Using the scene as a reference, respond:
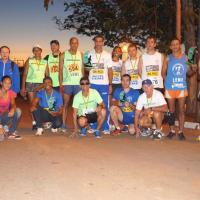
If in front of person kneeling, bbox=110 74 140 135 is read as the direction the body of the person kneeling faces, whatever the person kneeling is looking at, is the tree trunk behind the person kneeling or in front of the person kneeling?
behind

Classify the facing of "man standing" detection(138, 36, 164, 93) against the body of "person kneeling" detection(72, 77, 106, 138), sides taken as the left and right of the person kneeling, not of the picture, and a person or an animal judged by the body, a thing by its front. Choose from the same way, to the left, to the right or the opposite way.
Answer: the same way

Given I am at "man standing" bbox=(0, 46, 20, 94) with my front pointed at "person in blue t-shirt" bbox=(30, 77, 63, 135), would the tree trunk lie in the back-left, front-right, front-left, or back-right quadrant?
front-left

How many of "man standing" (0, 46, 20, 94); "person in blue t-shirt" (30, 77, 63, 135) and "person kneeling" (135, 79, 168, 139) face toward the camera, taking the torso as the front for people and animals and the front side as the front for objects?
3

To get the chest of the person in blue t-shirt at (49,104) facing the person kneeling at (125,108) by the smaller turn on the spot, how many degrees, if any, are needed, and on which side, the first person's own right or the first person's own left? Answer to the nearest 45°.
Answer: approximately 90° to the first person's own left

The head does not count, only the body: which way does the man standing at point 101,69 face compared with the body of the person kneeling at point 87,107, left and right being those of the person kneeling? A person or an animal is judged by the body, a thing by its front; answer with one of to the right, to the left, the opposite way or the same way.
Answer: the same way

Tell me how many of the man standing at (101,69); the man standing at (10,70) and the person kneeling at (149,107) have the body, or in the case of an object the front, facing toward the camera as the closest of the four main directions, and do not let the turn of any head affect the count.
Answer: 3

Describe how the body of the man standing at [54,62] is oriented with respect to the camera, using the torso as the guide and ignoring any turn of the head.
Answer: toward the camera

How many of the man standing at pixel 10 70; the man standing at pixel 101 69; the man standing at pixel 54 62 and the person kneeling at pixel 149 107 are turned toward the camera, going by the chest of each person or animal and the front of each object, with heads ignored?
4

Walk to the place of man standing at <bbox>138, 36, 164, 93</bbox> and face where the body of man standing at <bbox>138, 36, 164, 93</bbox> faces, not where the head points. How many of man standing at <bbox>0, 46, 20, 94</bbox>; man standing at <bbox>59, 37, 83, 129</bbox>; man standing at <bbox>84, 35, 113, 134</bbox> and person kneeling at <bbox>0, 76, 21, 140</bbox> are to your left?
0

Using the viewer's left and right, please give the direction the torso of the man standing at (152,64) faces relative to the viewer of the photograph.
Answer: facing the viewer

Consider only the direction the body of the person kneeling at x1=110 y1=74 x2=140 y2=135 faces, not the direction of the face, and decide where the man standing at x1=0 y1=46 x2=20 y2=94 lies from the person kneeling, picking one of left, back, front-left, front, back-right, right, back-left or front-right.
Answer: right

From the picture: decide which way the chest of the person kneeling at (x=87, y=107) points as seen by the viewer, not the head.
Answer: toward the camera

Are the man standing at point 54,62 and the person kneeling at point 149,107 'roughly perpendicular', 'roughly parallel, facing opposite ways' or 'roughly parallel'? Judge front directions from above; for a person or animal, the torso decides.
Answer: roughly parallel

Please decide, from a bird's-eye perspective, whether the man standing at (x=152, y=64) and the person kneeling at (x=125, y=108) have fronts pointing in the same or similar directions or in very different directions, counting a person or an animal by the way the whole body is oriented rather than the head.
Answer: same or similar directions

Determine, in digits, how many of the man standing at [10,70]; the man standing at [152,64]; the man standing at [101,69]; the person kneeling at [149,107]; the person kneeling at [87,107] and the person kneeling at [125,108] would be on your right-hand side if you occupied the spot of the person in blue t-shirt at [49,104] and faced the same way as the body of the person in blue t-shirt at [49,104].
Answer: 1

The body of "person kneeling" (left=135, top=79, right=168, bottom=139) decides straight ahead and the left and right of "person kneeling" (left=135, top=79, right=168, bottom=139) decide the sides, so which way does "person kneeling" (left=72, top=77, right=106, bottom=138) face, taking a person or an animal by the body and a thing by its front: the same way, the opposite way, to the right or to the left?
the same way

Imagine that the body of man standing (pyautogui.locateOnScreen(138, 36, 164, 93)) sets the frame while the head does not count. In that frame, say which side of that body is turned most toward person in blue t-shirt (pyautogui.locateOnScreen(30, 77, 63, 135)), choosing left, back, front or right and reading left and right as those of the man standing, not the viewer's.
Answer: right

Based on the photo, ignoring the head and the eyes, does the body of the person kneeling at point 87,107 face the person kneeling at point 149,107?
no
